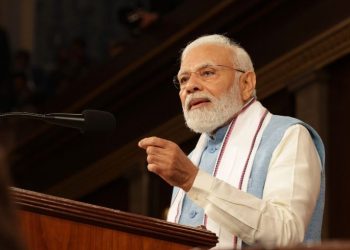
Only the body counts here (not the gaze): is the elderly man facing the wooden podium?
yes

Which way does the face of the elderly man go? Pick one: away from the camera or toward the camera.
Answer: toward the camera

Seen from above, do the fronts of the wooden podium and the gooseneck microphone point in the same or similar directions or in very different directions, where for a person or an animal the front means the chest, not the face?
very different directions

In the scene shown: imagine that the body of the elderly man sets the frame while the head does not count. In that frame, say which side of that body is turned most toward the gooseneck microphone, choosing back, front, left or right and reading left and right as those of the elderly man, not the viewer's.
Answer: front

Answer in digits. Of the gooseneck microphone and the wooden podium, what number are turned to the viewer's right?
1

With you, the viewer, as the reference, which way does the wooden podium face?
facing to the left of the viewer

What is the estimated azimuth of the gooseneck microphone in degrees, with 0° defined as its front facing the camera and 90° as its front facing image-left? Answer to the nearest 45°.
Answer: approximately 270°

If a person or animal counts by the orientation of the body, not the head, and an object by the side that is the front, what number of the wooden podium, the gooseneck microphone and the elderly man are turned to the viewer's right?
1

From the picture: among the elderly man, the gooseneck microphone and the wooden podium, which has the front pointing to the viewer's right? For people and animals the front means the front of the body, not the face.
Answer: the gooseneck microphone

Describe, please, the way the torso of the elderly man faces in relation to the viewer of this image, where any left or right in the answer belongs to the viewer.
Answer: facing the viewer and to the left of the viewer
